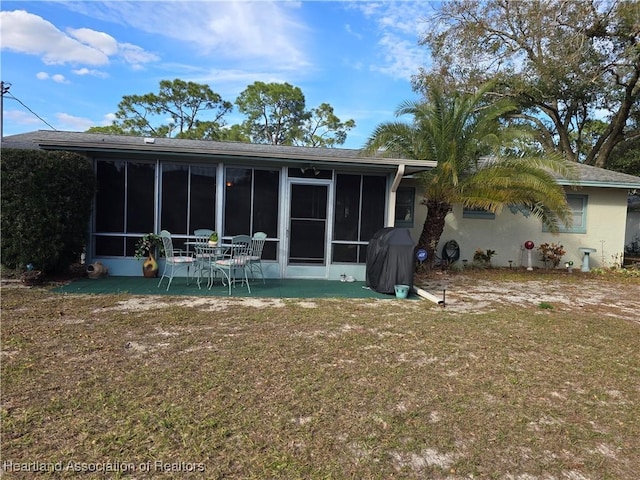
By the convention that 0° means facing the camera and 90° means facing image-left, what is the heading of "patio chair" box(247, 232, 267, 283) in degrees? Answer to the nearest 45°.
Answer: approximately 45°

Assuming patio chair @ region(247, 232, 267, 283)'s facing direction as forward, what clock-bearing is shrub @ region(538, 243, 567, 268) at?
The shrub is roughly at 7 o'clock from the patio chair.

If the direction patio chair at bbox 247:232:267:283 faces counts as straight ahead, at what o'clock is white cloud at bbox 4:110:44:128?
The white cloud is roughly at 3 o'clock from the patio chair.

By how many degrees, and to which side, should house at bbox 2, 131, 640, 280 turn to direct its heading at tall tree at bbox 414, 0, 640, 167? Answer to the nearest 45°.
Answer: approximately 135° to its left

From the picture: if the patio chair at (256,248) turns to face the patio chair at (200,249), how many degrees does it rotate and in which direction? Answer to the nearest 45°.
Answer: approximately 45° to its right

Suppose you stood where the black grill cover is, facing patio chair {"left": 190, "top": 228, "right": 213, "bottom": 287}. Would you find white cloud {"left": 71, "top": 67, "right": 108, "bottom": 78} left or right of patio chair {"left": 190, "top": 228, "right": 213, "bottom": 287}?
right

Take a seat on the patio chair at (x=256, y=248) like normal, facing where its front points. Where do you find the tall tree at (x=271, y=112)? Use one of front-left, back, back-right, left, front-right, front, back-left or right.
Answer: back-right

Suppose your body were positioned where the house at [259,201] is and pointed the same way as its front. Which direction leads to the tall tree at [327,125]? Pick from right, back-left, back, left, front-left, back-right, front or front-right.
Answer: back
